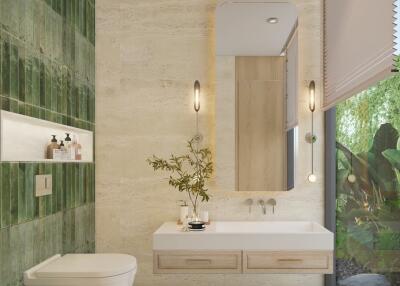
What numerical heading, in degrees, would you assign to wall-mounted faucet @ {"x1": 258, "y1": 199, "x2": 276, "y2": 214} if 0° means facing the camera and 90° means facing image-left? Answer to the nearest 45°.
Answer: approximately 0°

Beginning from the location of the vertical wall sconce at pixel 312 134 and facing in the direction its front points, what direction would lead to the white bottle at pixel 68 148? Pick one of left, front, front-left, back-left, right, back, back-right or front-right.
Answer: front-right

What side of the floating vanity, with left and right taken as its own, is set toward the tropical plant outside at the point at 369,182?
left

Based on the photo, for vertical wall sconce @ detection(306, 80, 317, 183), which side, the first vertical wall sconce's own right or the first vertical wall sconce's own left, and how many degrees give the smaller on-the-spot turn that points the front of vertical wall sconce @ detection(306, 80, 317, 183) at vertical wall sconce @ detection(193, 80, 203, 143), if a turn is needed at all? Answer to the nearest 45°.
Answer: approximately 90° to the first vertical wall sconce's own right

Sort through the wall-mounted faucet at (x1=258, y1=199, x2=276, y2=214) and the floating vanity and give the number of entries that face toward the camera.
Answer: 2

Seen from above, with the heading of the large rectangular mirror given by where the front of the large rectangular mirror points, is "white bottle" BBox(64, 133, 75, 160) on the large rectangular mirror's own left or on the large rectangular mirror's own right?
on the large rectangular mirror's own right

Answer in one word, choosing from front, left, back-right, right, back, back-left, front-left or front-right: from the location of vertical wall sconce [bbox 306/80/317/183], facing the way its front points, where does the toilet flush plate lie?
front-right
